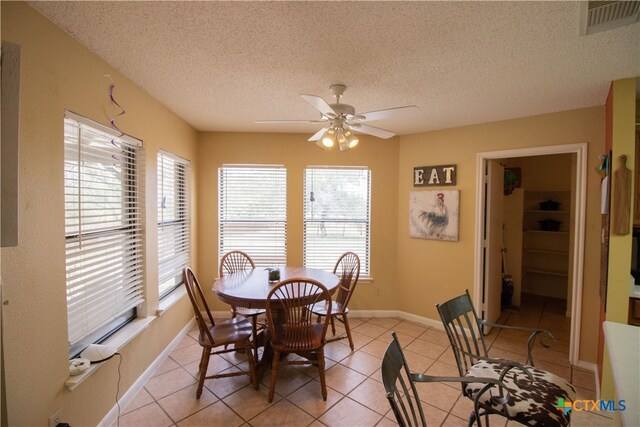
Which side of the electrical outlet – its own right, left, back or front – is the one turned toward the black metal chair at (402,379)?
front

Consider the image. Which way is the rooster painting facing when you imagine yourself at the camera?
facing the viewer and to the left of the viewer

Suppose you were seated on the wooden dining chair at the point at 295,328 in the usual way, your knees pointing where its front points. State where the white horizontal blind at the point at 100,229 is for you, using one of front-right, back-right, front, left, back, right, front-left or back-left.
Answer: left

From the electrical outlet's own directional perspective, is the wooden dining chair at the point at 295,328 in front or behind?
in front

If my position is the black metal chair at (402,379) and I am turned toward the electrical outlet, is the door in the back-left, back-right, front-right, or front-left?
back-right

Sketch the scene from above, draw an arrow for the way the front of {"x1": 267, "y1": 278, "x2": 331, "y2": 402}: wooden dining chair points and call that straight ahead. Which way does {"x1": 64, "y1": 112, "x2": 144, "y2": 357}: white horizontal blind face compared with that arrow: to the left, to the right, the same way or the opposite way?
to the right

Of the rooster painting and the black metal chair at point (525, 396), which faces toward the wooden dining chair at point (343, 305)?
the rooster painting

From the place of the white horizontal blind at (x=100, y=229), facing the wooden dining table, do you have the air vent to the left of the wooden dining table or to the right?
right

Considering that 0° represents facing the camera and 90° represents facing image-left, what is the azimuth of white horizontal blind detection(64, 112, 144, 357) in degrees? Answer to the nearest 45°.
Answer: approximately 315°

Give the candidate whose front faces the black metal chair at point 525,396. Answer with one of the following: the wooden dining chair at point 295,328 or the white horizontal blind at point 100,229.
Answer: the white horizontal blind

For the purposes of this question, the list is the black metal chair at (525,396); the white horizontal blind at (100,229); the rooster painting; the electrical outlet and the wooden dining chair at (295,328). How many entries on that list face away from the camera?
1

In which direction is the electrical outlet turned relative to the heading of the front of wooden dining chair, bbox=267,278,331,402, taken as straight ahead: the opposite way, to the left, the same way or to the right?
to the right

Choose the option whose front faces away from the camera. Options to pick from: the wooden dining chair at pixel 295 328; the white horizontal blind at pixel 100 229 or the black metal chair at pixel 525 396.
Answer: the wooden dining chair

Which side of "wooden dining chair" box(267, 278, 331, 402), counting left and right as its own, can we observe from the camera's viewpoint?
back

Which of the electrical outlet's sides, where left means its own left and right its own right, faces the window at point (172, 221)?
left
